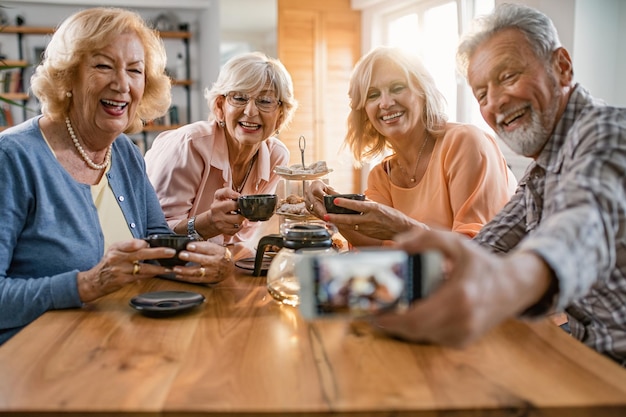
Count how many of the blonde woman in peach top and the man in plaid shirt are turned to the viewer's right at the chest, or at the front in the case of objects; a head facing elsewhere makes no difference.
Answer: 0

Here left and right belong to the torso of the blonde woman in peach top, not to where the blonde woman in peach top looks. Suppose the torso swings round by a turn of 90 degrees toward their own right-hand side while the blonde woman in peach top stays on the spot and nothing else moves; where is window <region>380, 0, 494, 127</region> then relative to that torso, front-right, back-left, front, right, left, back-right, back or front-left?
front-right

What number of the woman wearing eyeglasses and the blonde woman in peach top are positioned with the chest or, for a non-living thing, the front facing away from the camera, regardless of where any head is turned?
0

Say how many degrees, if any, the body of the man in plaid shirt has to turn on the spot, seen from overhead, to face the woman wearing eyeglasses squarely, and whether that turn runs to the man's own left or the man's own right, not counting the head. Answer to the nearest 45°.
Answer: approximately 90° to the man's own right

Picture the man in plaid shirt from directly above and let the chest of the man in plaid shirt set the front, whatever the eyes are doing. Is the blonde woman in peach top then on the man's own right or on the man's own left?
on the man's own right

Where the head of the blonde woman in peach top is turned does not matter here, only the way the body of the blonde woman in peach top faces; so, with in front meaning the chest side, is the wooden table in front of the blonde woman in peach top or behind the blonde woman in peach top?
in front

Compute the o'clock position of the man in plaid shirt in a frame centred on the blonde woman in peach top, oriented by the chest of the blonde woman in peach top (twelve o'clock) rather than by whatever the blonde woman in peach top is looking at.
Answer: The man in plaid shirt is roughly at 10 o'clock from the blonde woman in peach top.

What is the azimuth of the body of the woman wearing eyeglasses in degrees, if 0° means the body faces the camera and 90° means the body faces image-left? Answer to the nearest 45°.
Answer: approximately 315°

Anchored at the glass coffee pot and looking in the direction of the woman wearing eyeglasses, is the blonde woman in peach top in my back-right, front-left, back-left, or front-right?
front-right

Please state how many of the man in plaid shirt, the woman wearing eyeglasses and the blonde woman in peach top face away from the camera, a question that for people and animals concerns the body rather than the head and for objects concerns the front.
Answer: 0

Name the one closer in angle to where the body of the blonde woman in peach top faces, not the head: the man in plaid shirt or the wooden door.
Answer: the man in plaid shirt

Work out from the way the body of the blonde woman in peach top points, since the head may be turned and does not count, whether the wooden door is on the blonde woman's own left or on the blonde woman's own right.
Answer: on the blonde woman's own right

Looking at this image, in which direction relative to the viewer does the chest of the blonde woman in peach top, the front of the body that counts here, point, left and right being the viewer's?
facing the viewer and to the left of the viewer

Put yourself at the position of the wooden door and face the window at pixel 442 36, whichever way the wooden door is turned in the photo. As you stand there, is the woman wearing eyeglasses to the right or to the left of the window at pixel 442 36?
right

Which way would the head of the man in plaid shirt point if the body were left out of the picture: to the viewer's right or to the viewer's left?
to the viewer's left

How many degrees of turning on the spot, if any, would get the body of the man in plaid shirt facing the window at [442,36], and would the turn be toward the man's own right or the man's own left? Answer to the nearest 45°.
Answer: approximately 135° to the man's own right
